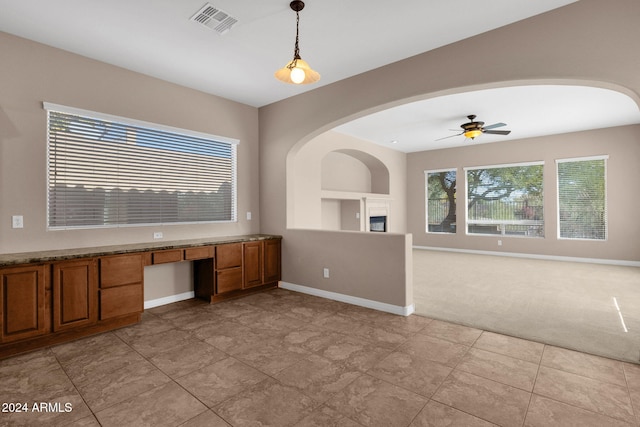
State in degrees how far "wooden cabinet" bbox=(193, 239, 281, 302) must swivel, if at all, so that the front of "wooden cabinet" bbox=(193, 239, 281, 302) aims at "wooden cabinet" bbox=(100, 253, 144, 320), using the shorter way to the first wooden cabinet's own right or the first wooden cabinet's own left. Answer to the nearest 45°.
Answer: approximately 90° to the first wooden cabinet's own right

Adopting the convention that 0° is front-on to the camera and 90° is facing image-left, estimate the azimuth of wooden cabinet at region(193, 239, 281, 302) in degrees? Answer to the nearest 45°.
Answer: approximately 315°

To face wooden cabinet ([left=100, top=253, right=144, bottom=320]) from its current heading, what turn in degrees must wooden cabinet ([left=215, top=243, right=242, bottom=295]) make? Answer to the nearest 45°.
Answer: approximately 90° to its right
